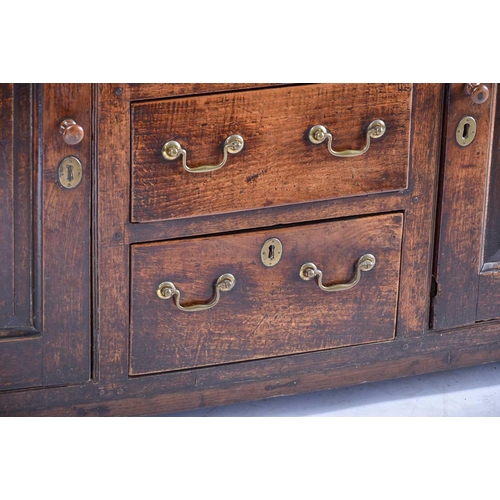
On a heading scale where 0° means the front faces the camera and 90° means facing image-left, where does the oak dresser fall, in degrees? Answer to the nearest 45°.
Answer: approximately 315°
